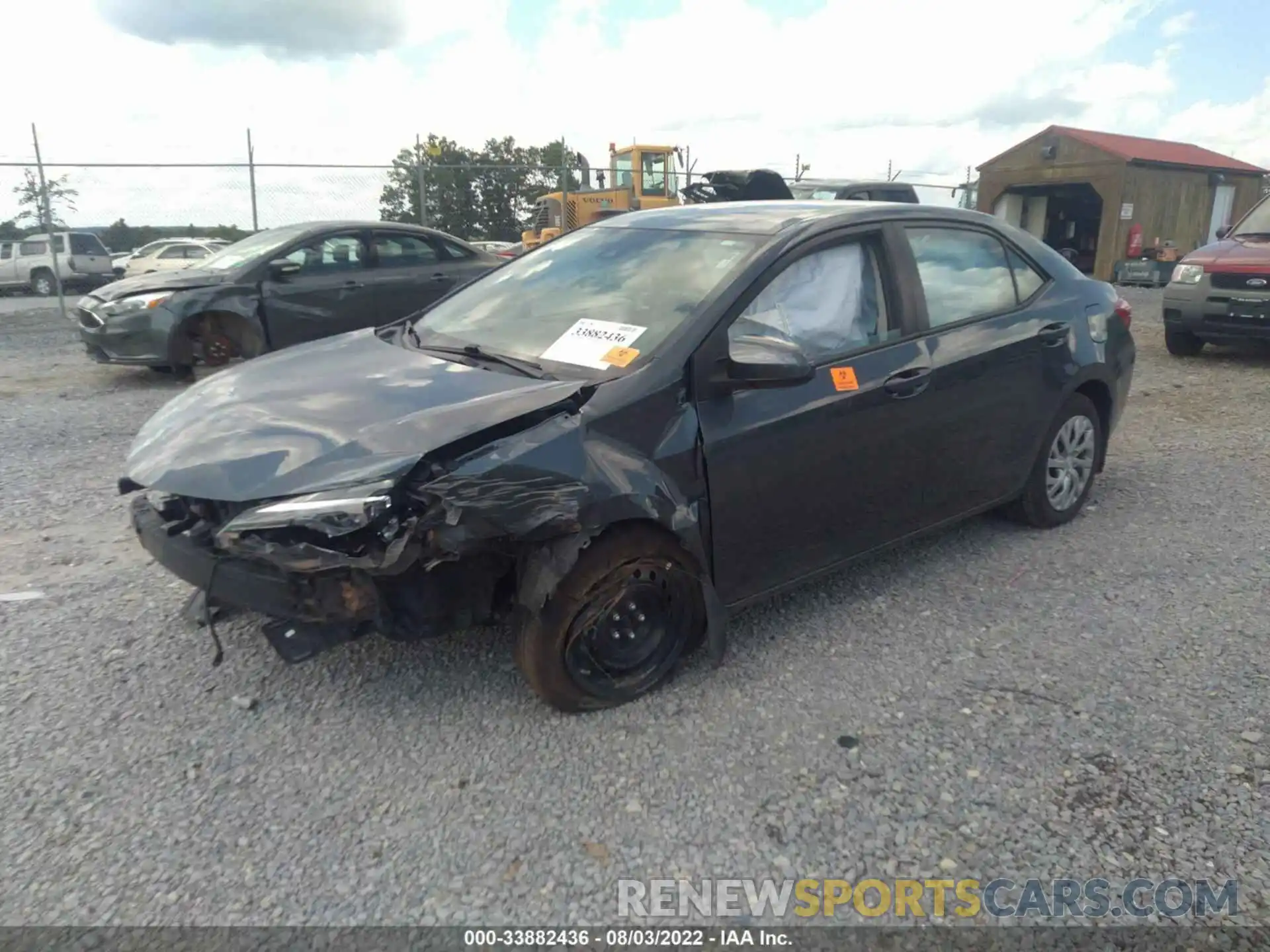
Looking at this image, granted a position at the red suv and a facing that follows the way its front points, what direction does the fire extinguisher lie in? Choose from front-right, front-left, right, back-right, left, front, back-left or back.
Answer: back-right

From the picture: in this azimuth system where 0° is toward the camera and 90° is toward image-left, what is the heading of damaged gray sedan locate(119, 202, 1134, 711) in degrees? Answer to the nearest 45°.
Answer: approximately 45°

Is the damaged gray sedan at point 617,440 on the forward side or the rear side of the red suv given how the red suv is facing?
on the forward side

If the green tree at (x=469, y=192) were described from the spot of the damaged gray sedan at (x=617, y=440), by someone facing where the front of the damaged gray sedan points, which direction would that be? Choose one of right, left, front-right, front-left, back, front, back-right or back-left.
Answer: back-right

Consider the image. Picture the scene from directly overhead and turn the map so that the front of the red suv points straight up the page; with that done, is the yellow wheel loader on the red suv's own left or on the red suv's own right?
on the red suv's own right

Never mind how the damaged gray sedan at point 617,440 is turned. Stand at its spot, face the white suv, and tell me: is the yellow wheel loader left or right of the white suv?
right

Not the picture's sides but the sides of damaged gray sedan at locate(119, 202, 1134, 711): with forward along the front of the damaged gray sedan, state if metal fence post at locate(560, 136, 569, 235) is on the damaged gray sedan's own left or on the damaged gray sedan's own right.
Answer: on the damaged gray sedan's own right

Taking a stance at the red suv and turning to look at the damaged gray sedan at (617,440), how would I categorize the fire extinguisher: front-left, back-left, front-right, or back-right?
back-right

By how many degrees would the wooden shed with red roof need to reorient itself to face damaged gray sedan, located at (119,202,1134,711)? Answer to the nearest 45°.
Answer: approximately 45° to its left
